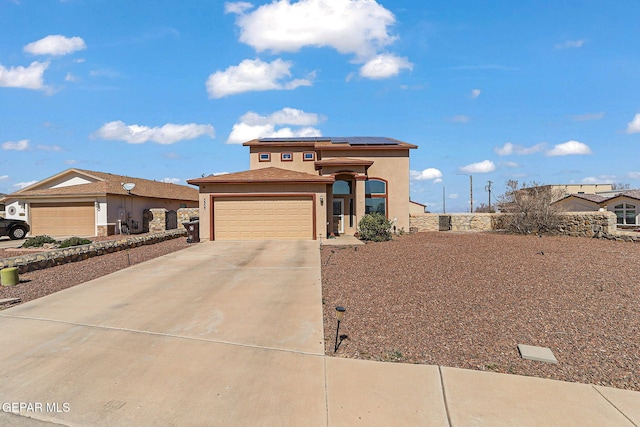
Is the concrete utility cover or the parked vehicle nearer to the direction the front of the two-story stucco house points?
the concrete utility cover

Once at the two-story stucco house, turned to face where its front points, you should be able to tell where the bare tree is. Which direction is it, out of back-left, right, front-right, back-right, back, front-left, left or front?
left

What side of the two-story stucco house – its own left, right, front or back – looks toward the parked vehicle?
right

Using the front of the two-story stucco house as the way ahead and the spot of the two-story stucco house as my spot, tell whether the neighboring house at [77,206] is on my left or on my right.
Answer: on my right

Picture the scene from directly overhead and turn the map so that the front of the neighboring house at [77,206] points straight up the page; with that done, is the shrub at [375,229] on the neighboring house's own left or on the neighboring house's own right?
on the neighboring house's own left

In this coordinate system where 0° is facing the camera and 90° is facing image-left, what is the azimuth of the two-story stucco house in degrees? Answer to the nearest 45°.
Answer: approximately 0°

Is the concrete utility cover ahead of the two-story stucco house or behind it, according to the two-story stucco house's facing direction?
ahead

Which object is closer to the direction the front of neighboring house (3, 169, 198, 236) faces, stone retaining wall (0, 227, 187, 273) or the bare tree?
the stone retaining wall

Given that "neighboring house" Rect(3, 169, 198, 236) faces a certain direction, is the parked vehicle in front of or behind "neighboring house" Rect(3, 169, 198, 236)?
in front

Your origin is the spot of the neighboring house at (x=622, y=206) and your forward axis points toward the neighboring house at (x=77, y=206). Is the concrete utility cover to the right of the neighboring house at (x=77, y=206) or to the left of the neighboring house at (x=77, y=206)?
left

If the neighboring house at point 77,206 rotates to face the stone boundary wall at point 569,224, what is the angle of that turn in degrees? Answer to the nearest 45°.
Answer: approximately 90° to its left

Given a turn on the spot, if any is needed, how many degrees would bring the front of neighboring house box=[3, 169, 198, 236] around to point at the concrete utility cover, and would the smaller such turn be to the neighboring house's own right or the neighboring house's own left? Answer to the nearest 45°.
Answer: approximately 45° to the neighboring house's own left

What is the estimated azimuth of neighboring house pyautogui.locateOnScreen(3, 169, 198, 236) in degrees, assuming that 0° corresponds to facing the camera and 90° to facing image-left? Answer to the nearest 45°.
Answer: approximately 45°

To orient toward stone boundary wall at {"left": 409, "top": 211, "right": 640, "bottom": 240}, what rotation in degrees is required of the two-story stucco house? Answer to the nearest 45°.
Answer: approximately 90° to its left

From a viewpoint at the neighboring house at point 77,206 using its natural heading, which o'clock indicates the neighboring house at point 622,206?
the neighboring house at point 622,206 is roughly at 8 o'clock from the neighboring house at point 77,206.
